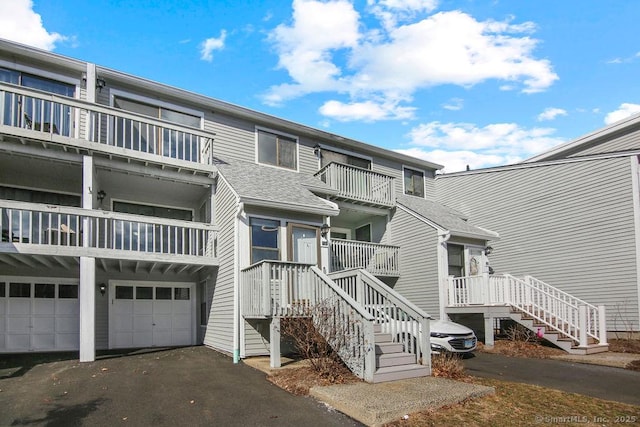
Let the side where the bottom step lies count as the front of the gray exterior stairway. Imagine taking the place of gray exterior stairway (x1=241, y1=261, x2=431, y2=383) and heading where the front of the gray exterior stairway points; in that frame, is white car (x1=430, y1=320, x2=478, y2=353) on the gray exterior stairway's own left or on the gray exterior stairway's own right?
on the gray exterior stairway's own left

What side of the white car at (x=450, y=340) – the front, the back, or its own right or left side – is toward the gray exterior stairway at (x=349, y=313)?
right

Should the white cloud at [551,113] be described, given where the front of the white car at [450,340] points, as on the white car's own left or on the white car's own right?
on the white car's own left

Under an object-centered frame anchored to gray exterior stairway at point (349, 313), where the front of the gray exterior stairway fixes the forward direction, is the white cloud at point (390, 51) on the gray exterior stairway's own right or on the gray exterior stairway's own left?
on the gray exterior stairway's own left

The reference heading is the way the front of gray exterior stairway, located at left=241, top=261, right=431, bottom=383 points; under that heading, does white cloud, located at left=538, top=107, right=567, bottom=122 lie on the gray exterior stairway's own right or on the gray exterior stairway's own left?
on the gray exterior stairway's own left

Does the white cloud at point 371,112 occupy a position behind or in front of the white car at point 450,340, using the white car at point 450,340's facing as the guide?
behind

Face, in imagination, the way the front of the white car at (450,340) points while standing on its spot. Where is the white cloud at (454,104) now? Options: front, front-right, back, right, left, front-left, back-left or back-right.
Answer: back-left

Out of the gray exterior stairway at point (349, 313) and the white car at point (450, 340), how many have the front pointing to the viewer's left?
0
